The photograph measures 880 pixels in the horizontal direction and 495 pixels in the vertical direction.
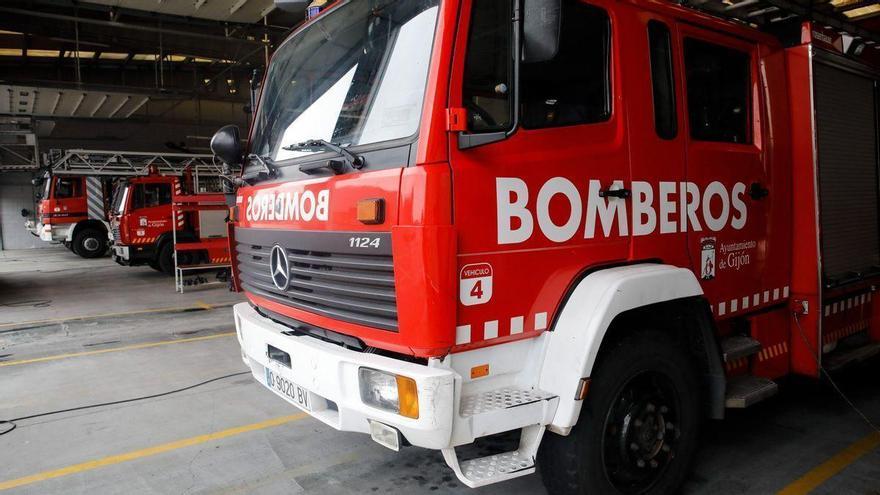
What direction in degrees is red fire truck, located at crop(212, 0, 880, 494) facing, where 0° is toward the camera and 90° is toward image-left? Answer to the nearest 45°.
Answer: approximately 45°

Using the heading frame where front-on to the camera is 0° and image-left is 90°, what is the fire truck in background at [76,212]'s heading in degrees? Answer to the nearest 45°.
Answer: approximately 90°

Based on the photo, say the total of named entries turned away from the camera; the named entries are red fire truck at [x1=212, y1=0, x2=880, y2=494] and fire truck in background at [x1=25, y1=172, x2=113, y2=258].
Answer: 0

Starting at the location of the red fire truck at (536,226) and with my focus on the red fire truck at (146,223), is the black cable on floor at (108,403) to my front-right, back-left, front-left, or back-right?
front-left

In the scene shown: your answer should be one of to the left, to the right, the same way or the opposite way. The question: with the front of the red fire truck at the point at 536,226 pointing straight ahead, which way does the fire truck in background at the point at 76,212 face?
the same way

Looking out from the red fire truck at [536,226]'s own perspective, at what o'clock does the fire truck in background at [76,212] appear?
The fire truck in background is roughly at 3 o'clock from the red fire truck.

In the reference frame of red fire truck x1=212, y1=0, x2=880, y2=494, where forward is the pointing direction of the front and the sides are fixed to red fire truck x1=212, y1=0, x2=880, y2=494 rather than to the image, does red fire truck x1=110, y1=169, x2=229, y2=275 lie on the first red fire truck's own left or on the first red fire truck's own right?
on the first red fire truck's own right

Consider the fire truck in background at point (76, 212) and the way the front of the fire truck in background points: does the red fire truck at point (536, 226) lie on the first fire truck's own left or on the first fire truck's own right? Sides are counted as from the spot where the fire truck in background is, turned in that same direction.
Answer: on the first fire truck's own left

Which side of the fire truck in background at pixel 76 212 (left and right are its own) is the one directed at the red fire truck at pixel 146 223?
left

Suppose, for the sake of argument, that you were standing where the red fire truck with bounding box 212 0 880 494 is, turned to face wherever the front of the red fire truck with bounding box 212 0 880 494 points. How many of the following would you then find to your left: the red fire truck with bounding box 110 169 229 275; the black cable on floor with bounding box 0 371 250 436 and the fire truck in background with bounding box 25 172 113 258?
0

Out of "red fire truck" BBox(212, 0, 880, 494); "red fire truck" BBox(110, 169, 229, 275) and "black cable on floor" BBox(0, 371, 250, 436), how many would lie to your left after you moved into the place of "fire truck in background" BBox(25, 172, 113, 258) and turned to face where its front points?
3
